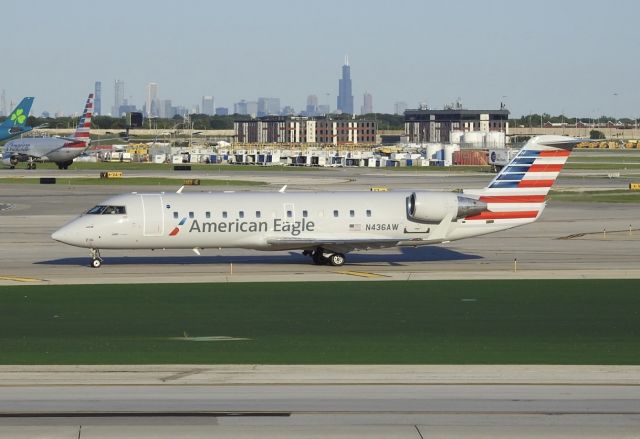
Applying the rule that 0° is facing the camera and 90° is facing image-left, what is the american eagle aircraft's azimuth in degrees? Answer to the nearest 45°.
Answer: approximately 90°
